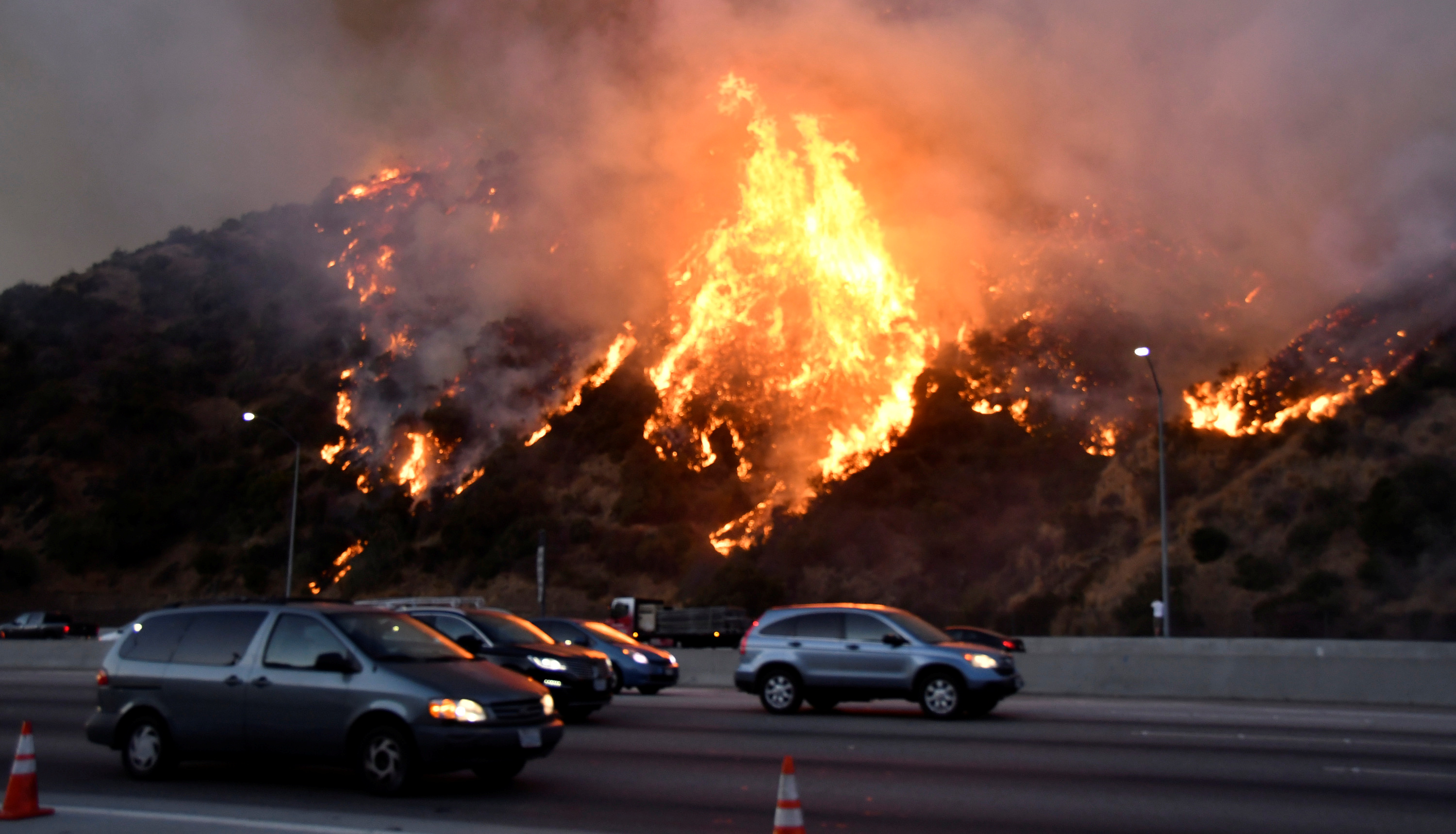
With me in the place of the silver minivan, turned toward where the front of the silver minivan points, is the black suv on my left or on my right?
on my left

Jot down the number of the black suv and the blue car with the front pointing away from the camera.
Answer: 0

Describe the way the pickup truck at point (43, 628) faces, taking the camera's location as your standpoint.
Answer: facing away from the viewer and to the left of the viewer

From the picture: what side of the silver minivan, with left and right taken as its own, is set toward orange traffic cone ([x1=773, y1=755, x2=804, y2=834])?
front

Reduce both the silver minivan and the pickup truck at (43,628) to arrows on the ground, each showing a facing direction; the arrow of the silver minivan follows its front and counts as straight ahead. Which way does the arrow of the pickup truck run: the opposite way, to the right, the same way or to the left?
the opposite way

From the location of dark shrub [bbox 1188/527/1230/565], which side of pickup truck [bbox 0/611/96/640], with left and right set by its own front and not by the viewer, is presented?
back

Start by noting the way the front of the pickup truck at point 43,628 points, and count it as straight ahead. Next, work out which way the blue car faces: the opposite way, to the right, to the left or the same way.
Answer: the opposite way
